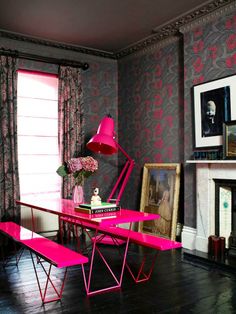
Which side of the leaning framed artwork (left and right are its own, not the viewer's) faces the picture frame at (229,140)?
left

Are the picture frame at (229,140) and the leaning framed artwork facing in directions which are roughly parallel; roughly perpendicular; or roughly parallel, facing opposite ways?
roughly parallel

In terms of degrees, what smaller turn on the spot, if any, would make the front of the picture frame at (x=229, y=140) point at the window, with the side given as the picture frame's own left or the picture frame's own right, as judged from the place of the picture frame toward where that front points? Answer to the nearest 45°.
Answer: approximately 45° to the picture frame's own right

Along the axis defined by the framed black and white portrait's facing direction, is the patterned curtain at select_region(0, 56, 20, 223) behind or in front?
in front

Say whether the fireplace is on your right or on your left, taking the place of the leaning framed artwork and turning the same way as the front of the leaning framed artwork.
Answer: on your left

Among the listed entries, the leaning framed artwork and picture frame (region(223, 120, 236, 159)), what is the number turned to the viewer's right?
0

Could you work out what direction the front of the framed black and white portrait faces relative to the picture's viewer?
facing the viewer and to the left of the viewer

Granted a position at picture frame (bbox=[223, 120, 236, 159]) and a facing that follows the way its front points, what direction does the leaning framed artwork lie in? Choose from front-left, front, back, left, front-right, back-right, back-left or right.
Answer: right

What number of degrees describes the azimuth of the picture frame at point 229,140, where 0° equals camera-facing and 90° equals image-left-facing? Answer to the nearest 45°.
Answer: approximately 45°

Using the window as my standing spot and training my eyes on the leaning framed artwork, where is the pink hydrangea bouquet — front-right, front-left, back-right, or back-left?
front-right

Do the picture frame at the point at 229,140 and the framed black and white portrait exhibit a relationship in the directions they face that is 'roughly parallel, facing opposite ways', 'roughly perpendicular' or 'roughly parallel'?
roughly parallel

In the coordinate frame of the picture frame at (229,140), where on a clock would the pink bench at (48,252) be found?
The pink bench is roughly at 12 o'clock from the picture frame.
